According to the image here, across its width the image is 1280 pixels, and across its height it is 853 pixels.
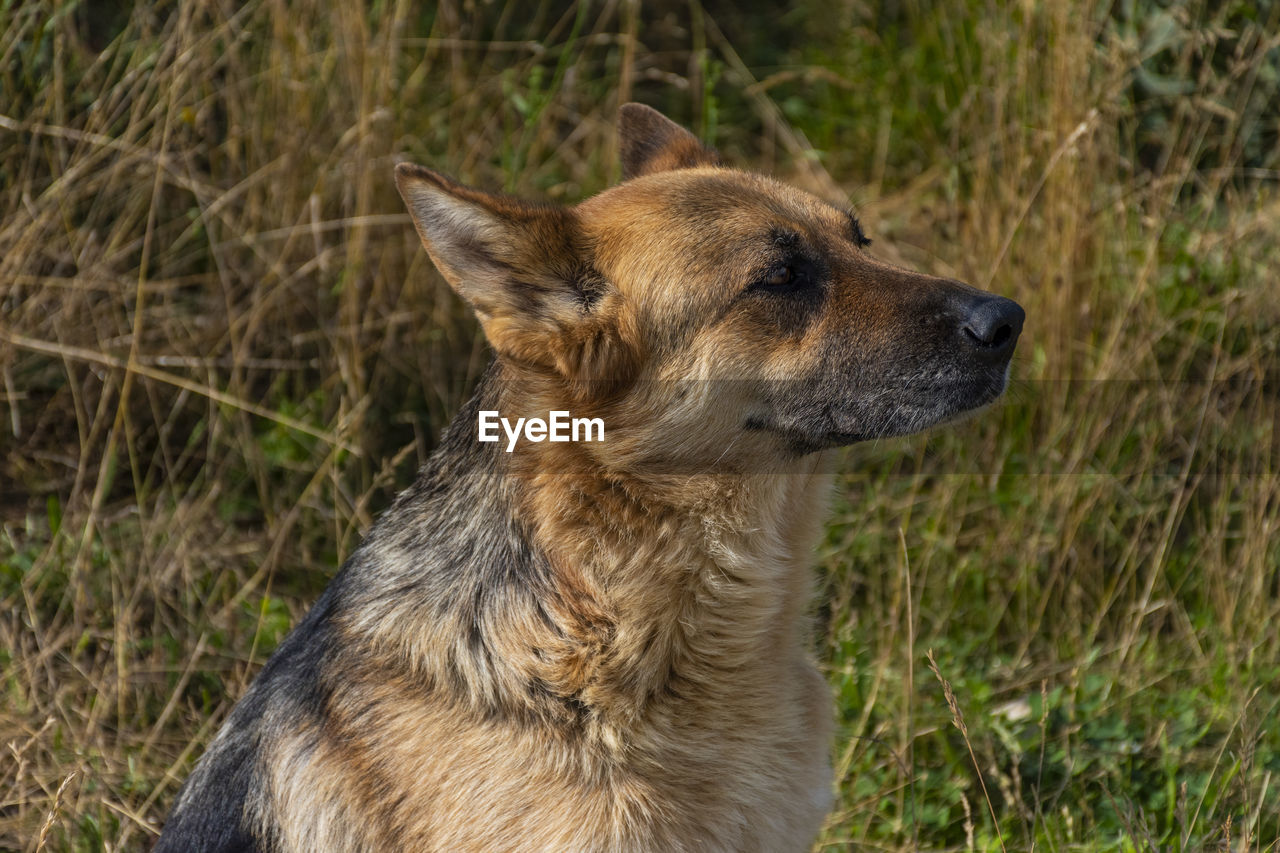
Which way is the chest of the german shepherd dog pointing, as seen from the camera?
to the viewer's right
